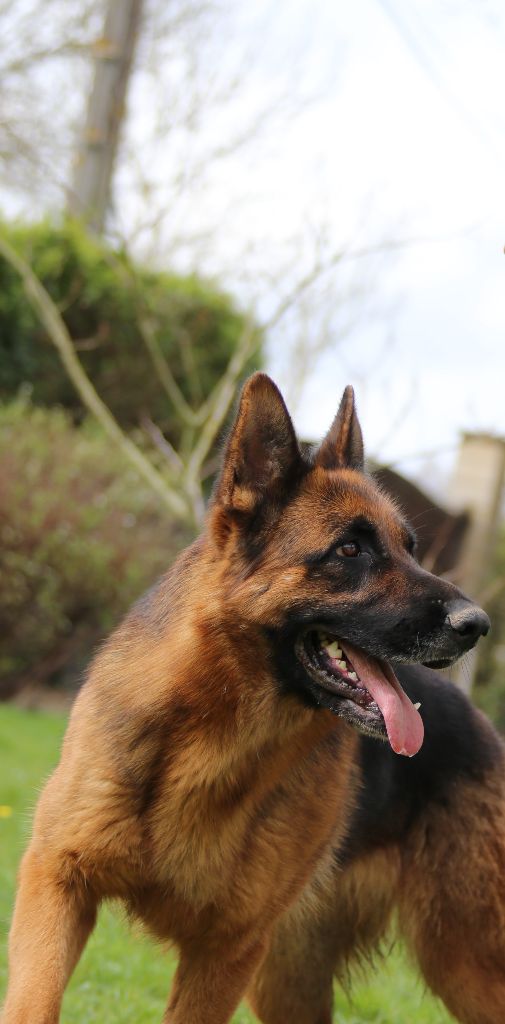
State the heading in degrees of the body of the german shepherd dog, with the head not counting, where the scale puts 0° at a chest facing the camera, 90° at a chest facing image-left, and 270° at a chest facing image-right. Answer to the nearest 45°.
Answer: approximately 45°

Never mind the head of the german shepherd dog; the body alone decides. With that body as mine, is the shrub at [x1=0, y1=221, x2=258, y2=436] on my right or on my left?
on my right

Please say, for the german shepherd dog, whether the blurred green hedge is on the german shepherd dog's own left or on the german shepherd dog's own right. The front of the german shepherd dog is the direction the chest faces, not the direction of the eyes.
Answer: on the german shepherd dog's own right

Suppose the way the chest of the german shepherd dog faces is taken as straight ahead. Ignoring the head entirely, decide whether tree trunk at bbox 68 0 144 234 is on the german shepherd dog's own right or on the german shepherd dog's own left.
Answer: on the german shepherd dog's own right
